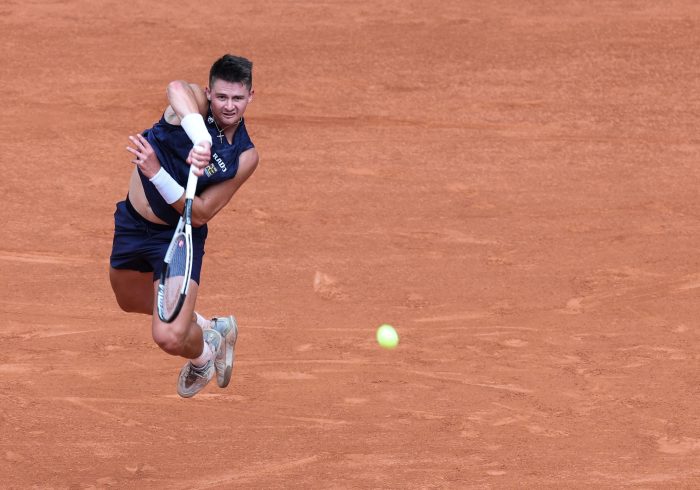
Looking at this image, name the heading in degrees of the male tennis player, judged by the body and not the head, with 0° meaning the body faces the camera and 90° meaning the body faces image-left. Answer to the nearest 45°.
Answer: approximately 0°

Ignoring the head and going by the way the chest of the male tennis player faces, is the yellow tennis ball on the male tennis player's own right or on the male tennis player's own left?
on the male tennis player's own left
